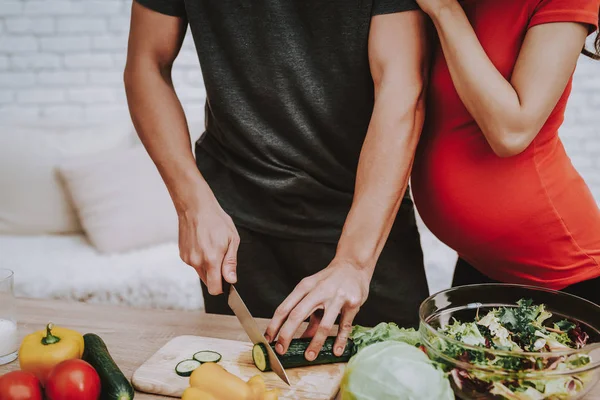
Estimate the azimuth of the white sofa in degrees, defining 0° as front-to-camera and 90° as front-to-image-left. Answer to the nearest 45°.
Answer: approximately 0°

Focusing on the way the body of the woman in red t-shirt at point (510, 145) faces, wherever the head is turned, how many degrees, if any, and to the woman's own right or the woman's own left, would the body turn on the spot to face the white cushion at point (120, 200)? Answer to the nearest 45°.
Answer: approximately 45° to the woman's own right

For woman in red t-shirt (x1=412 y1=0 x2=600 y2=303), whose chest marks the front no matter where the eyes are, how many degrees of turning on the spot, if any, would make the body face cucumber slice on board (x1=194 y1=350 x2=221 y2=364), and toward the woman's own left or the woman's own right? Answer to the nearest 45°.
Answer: approximately 45° to the woman's own left

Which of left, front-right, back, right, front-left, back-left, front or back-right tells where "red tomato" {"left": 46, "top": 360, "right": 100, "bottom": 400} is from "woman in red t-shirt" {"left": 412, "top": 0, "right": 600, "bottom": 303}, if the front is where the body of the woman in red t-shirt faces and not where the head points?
front-left

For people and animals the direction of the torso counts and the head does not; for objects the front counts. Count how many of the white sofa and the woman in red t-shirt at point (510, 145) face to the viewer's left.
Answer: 1

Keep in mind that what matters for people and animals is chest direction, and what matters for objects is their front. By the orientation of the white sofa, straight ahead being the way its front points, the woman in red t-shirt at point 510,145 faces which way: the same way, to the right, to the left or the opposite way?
to the right

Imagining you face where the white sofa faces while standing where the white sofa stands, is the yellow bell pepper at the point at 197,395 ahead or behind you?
ahead

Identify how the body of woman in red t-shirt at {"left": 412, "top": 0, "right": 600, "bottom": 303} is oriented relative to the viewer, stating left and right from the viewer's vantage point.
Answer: facing to the left of the viewer

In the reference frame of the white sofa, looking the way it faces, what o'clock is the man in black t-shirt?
The man in black t-shirt is roughly at 11 o'clock from the white sofa.

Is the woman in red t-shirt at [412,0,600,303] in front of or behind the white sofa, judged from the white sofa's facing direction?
in front

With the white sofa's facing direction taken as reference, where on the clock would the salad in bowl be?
The salad in bowl is roughly at 11 o'clock from the white sofa.

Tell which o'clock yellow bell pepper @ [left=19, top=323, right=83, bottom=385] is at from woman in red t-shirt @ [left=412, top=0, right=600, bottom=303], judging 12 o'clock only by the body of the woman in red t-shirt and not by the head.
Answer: The yellow bell pepper is roughly at 11 o'clock from the woman in red t-shirt.

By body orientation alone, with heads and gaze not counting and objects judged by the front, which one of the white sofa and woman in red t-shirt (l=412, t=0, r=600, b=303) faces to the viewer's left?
the woman in red t-shirt

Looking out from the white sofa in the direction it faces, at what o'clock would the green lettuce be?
The green lettuce is roughly at 11 o'clock from the white sofa.
